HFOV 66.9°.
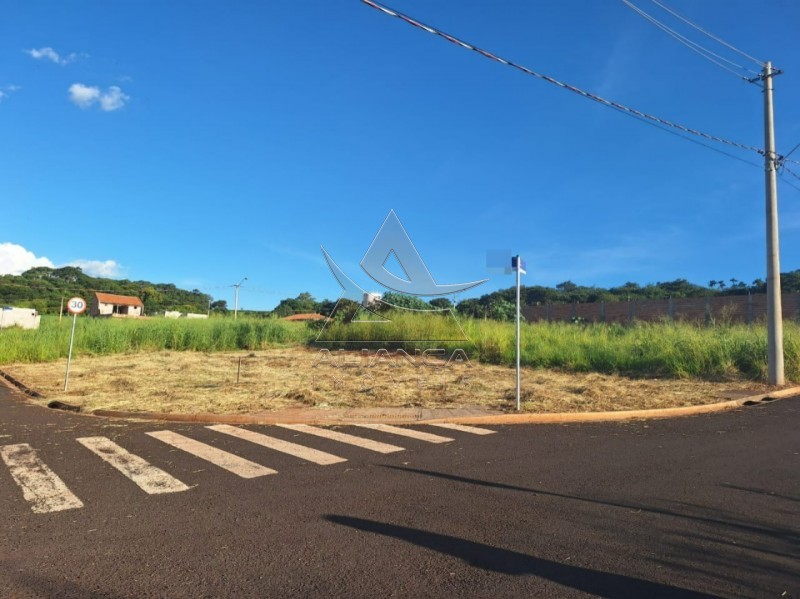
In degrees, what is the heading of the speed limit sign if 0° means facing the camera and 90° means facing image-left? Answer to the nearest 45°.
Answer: approximately 0°

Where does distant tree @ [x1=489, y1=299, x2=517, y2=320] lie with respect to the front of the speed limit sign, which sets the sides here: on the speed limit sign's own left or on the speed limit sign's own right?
on the speed limit sign's own left

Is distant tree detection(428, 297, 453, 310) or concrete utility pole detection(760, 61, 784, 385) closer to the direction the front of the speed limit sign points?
the concrete utility pole

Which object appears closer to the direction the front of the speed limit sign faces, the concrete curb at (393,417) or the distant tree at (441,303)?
the concrete curb

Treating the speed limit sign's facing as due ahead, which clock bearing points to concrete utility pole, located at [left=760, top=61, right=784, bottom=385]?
The concrete utility pole is roughly at 10 o'clock from the speed limit sign.

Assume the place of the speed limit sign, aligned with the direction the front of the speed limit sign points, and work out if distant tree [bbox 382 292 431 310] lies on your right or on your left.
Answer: on your left
